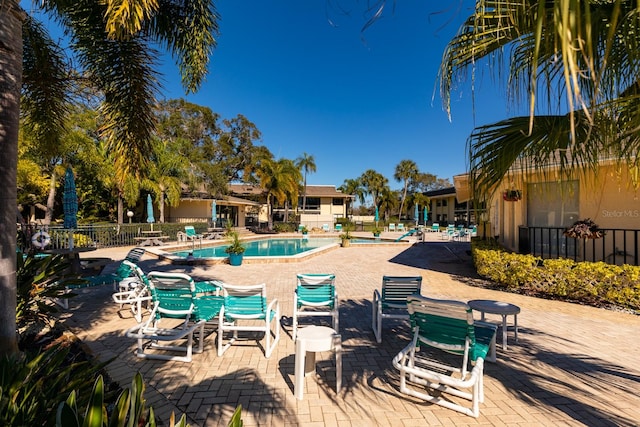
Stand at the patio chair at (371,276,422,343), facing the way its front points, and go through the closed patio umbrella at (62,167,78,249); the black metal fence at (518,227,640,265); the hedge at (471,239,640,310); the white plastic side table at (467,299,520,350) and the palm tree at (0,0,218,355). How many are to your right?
2

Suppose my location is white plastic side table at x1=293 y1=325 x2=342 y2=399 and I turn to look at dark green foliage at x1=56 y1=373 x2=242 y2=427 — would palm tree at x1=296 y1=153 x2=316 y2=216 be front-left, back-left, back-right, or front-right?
back-right

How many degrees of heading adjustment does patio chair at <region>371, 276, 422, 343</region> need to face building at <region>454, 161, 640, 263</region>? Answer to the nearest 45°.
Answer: approximately 135° to its left

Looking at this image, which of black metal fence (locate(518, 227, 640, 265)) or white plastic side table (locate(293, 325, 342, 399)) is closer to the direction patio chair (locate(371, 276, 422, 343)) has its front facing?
the white plastic side table
